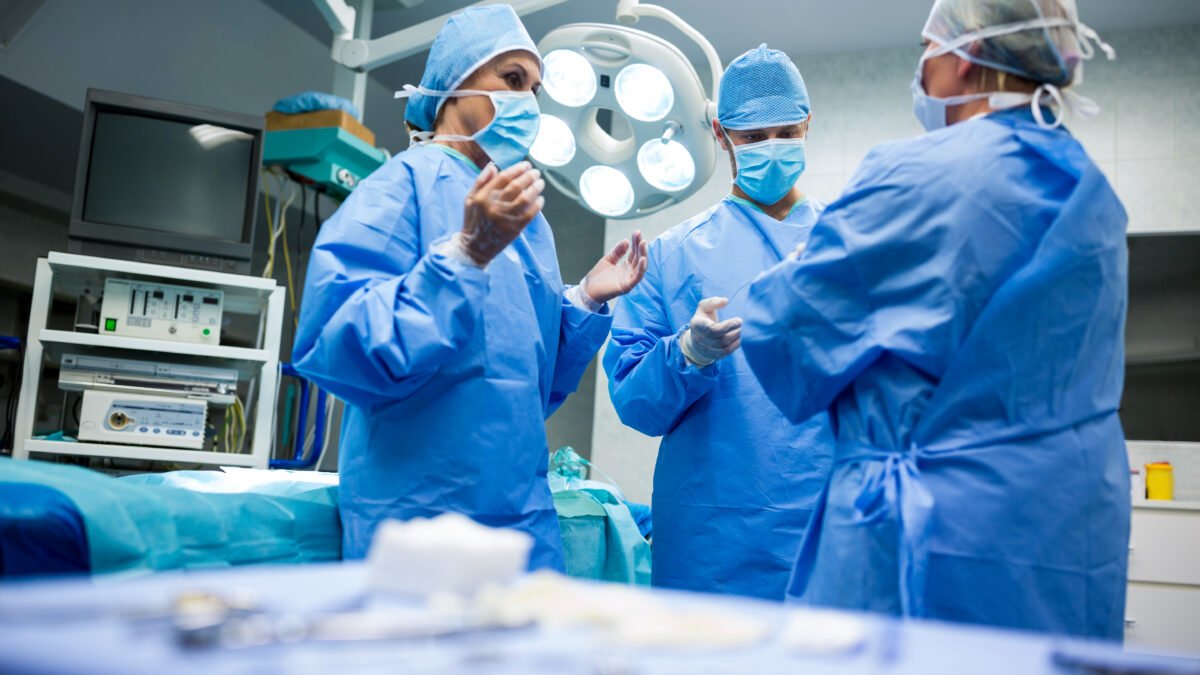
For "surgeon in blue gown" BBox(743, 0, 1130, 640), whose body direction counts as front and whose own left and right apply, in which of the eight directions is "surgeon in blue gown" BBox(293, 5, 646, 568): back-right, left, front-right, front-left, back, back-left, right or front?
front-left

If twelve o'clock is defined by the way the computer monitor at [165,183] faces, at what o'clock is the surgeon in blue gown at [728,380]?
The surgeon in blue gown is roughly at 11 o'clock from the computer monitor.

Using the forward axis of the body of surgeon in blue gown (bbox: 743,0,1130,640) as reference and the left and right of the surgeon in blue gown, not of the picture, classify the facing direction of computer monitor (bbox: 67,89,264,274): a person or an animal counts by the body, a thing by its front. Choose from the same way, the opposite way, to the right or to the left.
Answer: the opposite way

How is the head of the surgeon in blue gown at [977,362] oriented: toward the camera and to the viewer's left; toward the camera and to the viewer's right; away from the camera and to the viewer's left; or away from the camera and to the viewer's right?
away from the camera and to the viewer's left

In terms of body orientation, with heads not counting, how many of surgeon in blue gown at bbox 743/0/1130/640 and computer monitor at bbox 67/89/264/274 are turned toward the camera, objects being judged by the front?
1

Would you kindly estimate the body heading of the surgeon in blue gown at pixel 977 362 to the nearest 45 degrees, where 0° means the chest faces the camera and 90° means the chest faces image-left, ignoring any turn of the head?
approximately 135°

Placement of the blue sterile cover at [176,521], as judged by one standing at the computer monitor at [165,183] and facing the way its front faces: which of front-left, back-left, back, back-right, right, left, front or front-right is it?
front

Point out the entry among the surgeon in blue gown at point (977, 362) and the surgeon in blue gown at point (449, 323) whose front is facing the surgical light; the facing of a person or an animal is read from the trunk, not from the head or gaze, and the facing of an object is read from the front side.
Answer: the surgeon in blue gown at point (977, 362)

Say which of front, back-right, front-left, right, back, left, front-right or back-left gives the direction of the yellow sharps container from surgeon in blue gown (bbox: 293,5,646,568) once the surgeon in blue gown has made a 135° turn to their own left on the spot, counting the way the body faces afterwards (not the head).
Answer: front-right

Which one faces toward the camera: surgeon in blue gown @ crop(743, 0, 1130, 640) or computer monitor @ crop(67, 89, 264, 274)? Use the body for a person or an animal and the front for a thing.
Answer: the computer monitor

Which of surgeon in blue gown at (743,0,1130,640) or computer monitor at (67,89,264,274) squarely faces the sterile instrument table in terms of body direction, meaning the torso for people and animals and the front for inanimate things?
the computer monitor

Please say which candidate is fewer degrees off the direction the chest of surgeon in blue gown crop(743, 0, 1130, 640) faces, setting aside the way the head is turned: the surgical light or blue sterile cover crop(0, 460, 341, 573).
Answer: the surgical light

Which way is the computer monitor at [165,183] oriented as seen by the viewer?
toward the camera

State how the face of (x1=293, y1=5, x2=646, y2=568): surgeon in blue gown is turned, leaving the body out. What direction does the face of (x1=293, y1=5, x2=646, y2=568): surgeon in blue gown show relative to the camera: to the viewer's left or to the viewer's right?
to the viewer's right

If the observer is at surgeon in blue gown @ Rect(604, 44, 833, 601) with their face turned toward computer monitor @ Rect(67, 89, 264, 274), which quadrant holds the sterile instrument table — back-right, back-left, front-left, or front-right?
back-left

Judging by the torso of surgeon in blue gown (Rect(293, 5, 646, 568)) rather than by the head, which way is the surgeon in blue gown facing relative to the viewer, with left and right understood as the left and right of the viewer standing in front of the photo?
facing the viewer and to the right of the viewer
